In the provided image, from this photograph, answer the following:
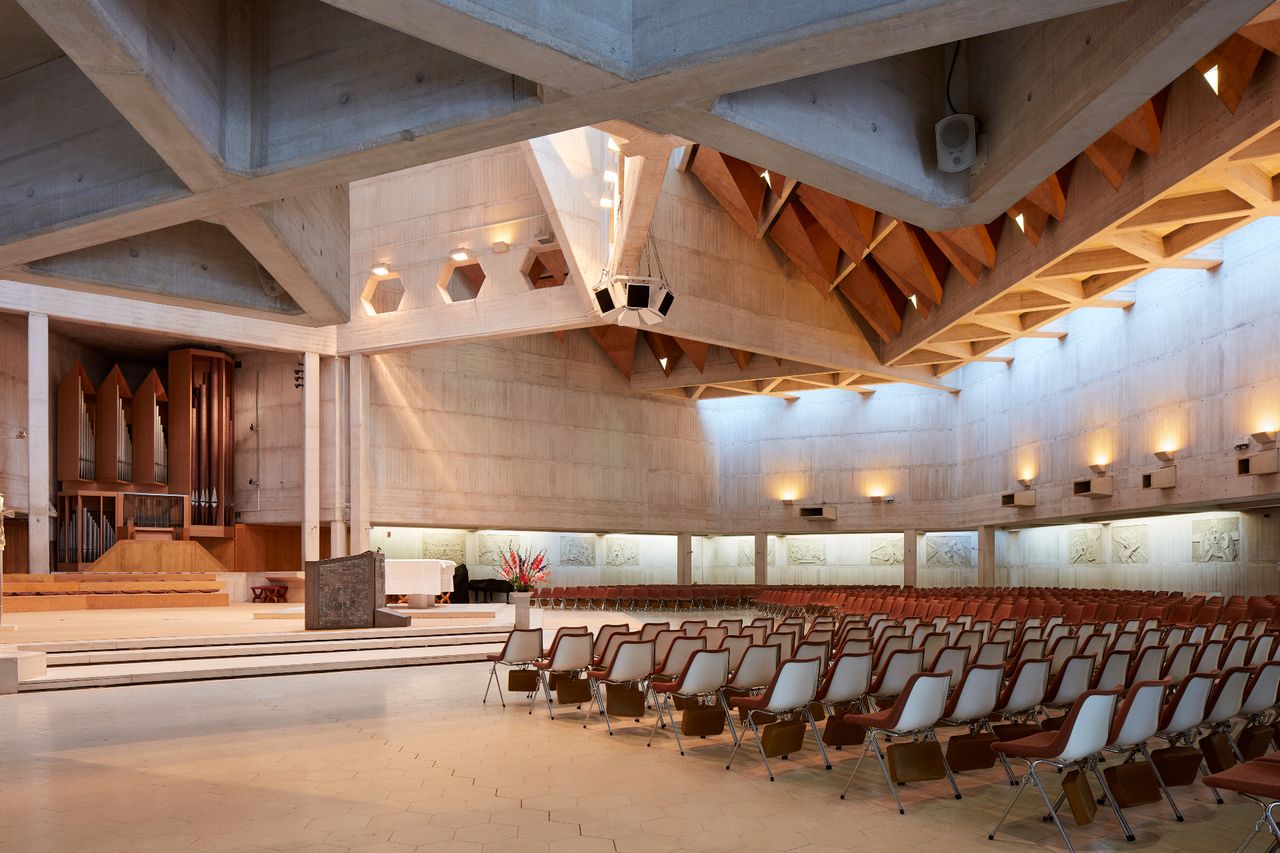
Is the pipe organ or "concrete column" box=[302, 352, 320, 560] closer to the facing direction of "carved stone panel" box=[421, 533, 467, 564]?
the concrete column

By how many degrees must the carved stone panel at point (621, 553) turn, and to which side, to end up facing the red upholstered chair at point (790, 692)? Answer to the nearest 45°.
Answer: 0° — it already faces it

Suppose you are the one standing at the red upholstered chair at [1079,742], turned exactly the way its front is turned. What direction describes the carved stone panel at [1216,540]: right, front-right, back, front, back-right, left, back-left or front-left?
front-right

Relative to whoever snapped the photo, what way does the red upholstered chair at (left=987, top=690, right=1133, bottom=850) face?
facing away from the viewer and to the left of the viewer

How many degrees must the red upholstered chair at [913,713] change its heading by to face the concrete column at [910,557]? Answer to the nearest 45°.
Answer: approximately 45° to its right

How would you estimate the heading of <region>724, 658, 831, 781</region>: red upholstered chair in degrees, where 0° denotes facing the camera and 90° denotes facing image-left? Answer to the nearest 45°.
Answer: approximately 135°

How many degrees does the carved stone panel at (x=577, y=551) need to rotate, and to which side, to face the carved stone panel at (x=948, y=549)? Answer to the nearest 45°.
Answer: approximately 90° to its left

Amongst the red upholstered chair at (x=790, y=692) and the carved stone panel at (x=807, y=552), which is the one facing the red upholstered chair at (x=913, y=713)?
the carved stone panel
